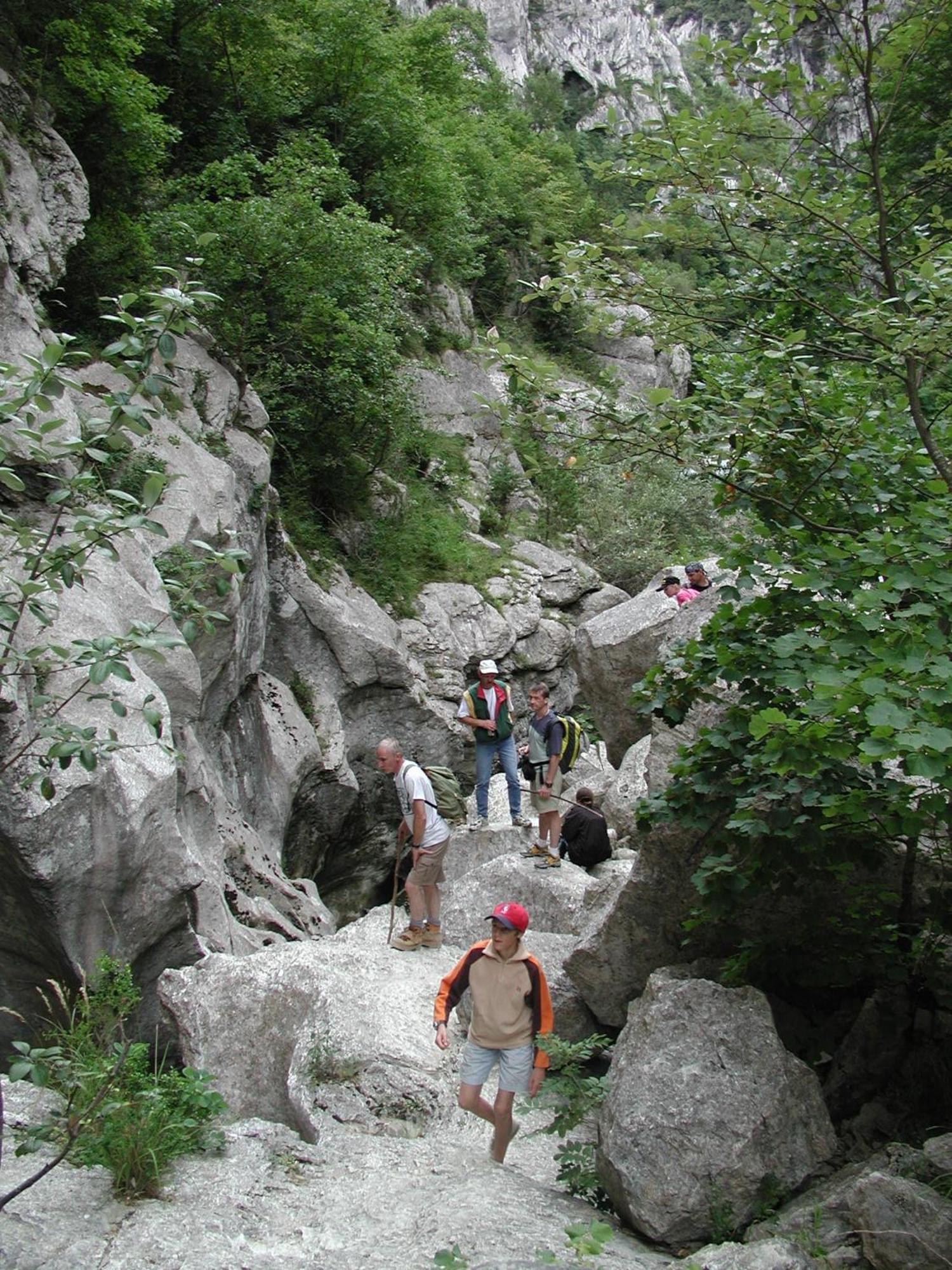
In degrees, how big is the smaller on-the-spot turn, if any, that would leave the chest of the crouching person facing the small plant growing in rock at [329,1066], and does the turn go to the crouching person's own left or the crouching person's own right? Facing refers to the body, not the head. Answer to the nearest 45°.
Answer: approximately 180°

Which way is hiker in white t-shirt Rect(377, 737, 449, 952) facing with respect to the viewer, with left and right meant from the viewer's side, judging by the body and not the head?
facing to the left of the viewer

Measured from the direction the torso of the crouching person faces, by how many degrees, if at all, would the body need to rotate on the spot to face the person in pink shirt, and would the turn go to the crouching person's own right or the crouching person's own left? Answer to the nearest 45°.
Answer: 0° — they already face them

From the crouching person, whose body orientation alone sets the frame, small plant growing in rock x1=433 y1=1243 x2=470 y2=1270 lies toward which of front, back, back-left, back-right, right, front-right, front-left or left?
back

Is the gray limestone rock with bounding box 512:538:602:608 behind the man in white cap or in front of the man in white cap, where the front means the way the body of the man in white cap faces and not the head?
behind

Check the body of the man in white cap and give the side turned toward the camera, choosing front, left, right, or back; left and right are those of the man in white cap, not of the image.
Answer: front

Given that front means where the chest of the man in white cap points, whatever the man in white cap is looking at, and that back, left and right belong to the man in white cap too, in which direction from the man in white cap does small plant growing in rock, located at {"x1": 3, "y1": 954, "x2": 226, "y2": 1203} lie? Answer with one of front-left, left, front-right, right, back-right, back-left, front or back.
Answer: front

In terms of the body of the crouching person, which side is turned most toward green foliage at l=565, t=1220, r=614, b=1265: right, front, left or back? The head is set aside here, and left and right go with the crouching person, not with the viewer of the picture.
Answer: back

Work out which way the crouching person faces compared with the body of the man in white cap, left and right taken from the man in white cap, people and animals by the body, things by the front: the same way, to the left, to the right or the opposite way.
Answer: the opposite way

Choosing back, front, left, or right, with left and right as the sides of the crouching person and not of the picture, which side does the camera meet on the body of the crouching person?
back

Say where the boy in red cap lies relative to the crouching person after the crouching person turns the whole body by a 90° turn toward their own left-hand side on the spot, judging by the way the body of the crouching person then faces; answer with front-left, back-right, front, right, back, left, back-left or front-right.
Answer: left

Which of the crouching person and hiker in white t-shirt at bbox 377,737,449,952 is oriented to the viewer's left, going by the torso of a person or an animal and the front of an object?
the hiker in white t-shirt

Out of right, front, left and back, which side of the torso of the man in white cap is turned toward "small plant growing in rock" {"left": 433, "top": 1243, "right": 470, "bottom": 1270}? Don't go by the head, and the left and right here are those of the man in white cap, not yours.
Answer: front

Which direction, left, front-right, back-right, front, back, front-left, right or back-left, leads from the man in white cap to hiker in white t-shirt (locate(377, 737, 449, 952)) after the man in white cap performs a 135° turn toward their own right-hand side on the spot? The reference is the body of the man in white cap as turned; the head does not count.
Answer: back-left

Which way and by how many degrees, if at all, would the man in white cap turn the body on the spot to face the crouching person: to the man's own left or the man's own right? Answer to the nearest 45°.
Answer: approximately 90° to the man's own left

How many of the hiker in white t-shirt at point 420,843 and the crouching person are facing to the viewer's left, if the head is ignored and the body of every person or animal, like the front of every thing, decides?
1
